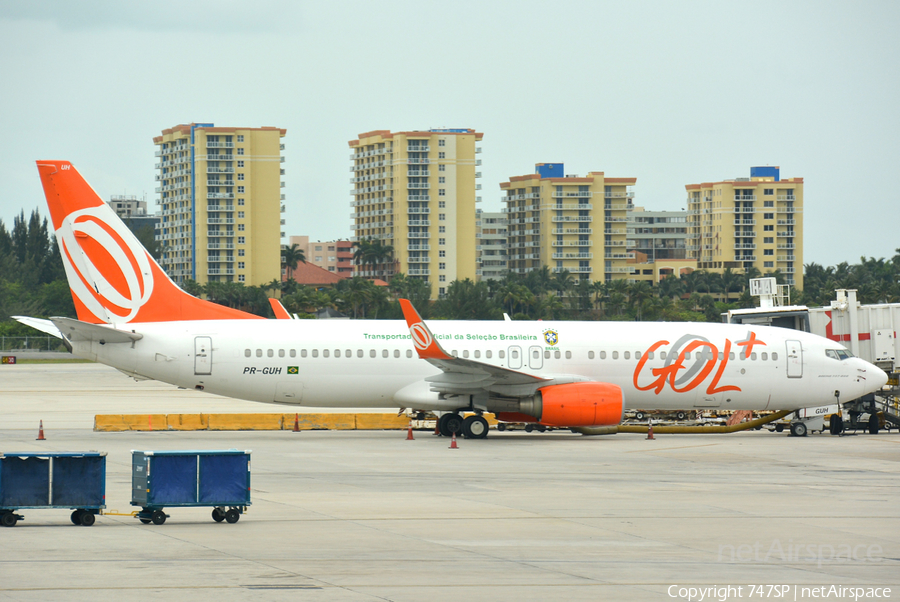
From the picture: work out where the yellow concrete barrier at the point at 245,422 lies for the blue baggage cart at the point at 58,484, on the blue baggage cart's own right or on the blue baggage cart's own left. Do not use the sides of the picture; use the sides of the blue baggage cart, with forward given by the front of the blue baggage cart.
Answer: on the blue baggage cart's own right

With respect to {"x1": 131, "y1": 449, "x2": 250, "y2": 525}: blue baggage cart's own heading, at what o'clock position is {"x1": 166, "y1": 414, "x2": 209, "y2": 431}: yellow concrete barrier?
The yellow concrete barrier is roughly at 3 o'clock from the blue baggage cart.

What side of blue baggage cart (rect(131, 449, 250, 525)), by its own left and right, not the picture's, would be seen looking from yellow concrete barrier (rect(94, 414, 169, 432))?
right

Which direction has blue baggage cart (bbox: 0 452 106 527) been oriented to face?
to the viewer's left

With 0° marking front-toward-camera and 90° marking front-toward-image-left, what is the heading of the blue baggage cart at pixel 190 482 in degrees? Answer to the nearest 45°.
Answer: approximately 90°

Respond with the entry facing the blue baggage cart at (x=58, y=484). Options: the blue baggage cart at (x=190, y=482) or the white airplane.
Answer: the blue baggage cart at (x=190, y=482)

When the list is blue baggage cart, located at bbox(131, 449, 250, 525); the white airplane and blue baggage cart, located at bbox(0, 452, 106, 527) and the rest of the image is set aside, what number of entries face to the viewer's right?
1

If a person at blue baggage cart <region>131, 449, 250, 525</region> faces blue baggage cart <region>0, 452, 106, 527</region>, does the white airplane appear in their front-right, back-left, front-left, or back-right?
back-right

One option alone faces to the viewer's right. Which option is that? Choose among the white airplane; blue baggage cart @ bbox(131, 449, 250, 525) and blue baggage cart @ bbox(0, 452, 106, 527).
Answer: the white airplane

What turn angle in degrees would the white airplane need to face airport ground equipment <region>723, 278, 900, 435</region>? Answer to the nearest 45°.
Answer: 0° — it already faces it

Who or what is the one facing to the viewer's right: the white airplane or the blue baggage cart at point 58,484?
the white airplane

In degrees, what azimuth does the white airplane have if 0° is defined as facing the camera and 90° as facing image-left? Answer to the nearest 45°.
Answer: approximately 270°
